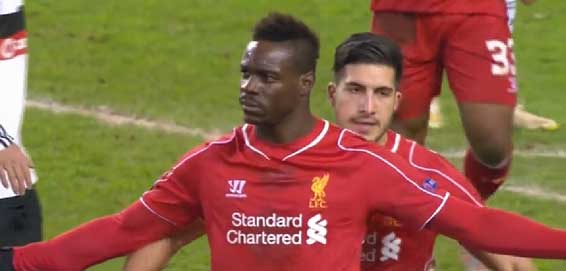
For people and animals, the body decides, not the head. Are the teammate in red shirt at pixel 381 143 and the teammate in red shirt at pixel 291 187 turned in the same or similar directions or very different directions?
same or similar directions

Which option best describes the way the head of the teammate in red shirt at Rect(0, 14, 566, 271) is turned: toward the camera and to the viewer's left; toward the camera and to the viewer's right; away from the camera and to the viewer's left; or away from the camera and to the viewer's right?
toward the camera and to the viewer's left

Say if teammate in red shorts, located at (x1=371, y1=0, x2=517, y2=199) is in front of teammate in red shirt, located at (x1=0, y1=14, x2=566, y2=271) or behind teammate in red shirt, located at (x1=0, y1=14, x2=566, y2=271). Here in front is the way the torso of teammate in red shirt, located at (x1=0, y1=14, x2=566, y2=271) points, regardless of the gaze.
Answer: behind

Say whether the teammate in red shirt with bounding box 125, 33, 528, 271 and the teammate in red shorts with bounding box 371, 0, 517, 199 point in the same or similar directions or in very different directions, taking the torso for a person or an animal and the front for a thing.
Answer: same or similar directions

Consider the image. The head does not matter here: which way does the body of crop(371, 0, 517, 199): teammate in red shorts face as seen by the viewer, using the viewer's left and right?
facing the viewer

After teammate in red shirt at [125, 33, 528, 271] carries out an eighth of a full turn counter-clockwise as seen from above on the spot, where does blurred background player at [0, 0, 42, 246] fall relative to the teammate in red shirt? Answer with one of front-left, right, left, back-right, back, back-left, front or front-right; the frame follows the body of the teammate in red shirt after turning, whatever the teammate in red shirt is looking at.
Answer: back-right

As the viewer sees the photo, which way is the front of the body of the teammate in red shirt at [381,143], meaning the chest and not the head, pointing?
toward the camera
